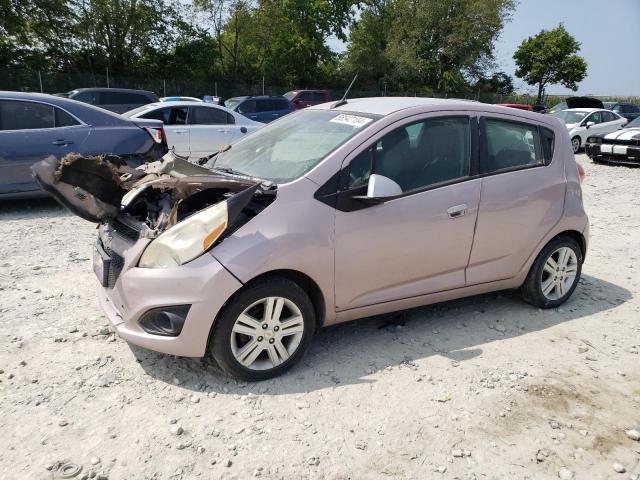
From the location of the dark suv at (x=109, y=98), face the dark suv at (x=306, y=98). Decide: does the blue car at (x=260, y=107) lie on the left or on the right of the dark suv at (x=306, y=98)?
right

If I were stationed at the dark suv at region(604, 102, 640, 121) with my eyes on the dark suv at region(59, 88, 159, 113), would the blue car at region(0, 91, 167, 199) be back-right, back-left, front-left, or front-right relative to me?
front-left

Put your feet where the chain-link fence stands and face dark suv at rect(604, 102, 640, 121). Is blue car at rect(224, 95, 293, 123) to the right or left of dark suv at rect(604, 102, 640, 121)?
right

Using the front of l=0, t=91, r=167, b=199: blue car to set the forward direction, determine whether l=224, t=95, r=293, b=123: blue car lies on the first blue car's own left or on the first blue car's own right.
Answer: on the first blue car's own right

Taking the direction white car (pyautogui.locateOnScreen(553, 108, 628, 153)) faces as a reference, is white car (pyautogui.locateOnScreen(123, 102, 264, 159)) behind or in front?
in front

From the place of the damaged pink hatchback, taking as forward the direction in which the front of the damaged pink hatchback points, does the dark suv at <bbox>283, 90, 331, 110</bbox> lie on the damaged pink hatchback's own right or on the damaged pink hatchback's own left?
on the damaged pink hatchback's own right

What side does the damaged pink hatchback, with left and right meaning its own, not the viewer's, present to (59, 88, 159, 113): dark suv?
right

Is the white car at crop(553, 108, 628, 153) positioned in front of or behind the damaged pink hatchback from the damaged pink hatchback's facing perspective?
behind

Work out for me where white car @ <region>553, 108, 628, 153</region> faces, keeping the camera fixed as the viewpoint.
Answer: facing the viewer and to the left of the viewer

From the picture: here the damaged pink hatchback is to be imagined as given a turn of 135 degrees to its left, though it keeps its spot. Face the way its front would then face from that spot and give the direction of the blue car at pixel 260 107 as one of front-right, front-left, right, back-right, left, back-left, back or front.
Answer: left

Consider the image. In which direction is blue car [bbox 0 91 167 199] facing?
to the viewer's left

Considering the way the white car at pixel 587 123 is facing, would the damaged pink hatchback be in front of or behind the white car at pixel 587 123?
in front
